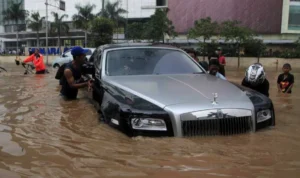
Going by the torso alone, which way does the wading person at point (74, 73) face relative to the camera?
to the viewer's right

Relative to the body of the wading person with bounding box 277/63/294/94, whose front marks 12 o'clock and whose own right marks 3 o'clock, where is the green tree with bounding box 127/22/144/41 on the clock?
The green tree is roughly at 5 o'clock from the wading person.

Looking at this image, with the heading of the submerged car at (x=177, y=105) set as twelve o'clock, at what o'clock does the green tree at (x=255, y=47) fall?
The green tree is roughly at 8 o'clock from the submerged car.

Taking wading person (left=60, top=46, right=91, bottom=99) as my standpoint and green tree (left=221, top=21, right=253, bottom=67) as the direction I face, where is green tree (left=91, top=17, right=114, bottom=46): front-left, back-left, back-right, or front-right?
front-left

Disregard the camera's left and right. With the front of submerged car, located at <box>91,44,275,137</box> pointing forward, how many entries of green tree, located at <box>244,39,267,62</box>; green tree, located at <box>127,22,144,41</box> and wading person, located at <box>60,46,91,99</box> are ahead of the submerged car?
0

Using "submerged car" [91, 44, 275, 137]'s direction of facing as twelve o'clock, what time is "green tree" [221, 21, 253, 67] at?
The green tree is roughly at 8 o'clock from the submerged car.

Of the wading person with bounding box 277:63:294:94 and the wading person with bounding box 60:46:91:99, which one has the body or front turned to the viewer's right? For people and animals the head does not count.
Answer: the wading person with bounding box 60:46:91:99

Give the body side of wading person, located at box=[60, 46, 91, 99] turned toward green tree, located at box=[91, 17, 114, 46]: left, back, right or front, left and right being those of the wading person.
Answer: left

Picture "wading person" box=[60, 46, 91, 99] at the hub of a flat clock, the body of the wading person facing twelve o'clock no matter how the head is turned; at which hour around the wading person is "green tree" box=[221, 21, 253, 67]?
The green tree is roughly at 10 o'clock from the wading person.

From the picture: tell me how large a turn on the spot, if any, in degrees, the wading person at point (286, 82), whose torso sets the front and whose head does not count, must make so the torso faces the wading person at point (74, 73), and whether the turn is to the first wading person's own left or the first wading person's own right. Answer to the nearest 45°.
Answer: approximately 45° to the first wading person's own right

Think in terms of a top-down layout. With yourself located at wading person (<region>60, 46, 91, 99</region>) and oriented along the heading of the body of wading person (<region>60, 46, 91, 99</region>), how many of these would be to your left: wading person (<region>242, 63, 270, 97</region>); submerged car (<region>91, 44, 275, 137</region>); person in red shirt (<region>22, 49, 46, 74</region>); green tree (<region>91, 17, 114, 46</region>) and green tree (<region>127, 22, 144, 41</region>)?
3

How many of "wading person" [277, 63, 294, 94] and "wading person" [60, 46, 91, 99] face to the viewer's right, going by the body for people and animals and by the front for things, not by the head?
1

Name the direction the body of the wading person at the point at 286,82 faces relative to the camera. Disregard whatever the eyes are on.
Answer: toward the camera

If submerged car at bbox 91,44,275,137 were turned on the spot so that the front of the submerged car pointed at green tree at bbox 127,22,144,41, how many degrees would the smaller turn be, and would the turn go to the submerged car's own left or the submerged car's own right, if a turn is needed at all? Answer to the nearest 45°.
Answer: approximately 135° to the submerged car's own left
